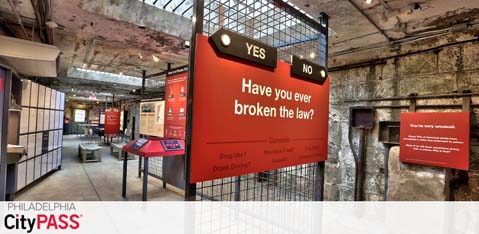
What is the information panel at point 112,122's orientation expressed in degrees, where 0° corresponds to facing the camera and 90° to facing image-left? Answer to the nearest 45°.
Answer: approximately 0°

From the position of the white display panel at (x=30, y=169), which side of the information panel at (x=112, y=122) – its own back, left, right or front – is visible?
front

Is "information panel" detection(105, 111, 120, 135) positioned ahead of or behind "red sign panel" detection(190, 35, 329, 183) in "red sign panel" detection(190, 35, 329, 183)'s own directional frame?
behind

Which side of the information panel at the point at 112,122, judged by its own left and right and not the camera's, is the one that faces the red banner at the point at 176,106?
front

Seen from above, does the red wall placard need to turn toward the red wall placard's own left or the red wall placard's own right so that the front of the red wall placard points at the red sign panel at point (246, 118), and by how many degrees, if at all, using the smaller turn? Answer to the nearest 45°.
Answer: approximately 45° to the red wall placard's own left

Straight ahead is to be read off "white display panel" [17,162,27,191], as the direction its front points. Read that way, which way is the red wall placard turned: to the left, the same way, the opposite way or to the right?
the opposite way

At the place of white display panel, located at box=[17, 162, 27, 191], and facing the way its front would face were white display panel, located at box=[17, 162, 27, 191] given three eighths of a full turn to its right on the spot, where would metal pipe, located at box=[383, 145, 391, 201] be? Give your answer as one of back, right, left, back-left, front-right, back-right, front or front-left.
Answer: back-left

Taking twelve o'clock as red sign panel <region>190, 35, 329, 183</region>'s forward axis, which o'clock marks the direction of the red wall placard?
The red wall placard is roughly at 9 o'clock from the red sign panel.
